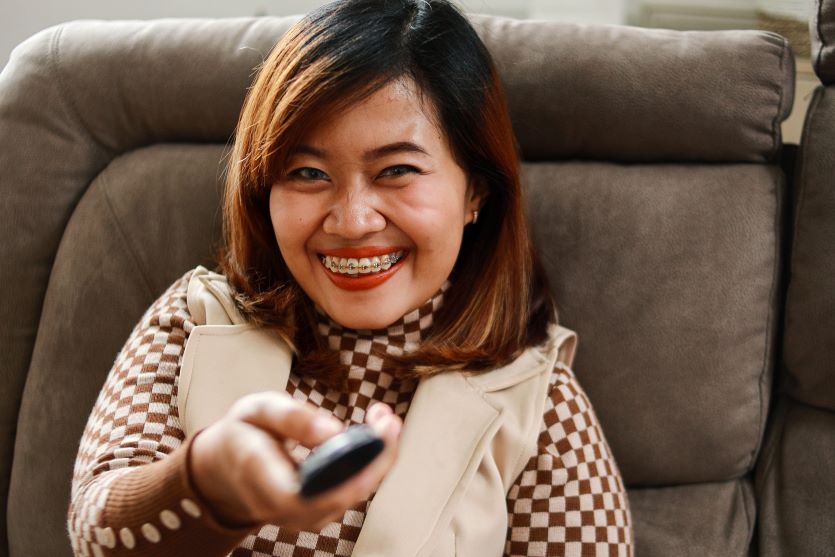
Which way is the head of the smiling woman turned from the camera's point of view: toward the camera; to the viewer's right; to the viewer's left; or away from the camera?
toward the camera

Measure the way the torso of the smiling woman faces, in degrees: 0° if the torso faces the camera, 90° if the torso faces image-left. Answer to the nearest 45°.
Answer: approximately 0°

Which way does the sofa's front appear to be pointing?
toward the camera
